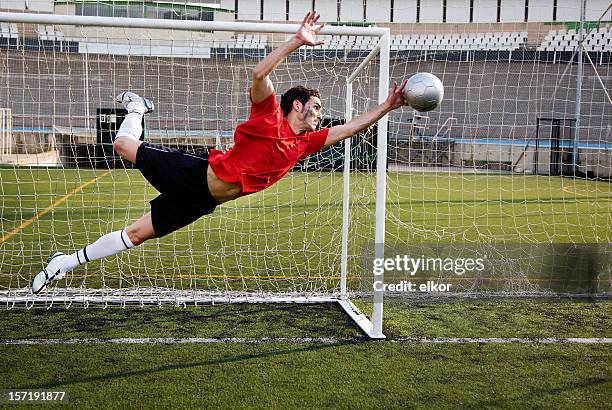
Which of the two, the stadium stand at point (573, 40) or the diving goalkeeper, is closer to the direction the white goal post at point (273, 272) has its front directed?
the diving goalkeeper

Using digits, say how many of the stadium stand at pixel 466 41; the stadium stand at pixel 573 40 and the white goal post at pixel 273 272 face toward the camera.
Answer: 3

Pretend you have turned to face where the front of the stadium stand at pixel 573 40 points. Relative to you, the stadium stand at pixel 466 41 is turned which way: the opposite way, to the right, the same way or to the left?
the same way

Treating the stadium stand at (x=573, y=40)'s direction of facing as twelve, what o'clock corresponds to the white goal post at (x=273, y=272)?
The white goal post is roughly at 12 o'clock from the stadium stand.

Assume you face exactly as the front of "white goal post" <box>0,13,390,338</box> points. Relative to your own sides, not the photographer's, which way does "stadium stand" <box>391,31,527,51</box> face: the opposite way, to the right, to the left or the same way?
the same way

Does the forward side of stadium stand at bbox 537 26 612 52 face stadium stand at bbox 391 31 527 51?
no

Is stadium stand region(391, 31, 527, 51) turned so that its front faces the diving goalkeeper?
yes

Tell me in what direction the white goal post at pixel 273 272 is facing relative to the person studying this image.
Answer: facing the viewer

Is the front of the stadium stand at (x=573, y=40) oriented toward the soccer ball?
yes

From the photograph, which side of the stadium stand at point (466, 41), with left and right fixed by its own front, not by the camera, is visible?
front

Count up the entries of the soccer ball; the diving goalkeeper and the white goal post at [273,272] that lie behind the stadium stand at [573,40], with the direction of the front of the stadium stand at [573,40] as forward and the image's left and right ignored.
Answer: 0

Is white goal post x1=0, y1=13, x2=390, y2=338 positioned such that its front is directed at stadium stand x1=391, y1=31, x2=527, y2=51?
no

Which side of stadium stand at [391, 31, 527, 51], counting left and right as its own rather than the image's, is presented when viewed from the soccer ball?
front
